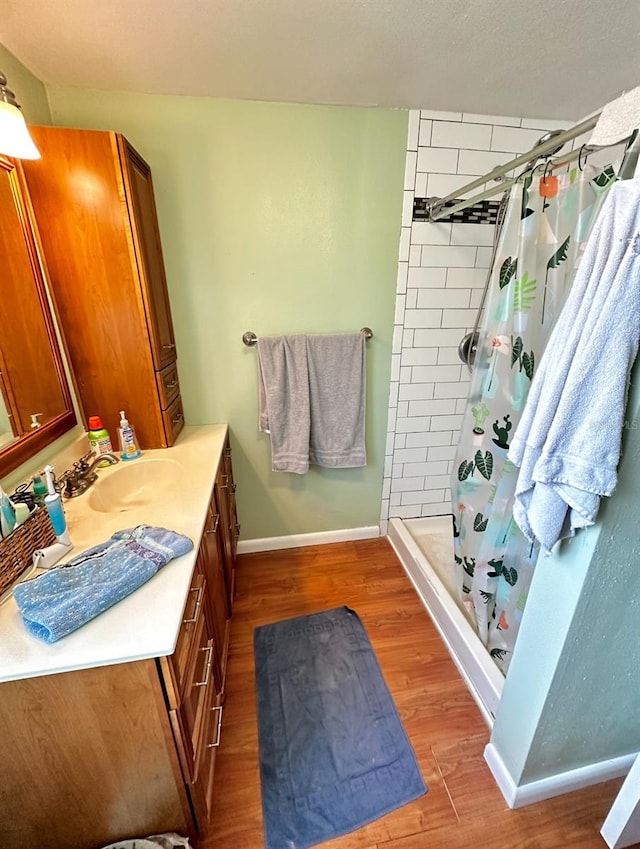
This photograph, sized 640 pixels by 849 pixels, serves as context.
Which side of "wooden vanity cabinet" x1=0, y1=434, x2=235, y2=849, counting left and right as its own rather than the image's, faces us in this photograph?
right

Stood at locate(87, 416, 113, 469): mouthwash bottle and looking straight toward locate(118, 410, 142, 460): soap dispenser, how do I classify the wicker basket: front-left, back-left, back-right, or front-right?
back-right

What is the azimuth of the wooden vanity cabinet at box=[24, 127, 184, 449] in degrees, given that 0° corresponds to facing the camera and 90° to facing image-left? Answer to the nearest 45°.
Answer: approximately 270°

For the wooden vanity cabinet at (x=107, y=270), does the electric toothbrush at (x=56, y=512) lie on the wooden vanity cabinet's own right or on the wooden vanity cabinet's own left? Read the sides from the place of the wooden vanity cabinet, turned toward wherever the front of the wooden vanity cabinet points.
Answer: on the wooden vanity cabinet's own right

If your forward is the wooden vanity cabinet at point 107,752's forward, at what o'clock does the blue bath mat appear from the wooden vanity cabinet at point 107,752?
The blue bath mat is roughly at 12 o'clock from the wooden vanity cabinet.

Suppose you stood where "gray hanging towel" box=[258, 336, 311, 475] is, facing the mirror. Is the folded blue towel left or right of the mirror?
left

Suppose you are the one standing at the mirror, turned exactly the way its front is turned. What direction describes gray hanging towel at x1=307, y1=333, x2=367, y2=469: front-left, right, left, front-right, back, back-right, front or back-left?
front-left

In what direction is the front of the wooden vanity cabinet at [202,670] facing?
to the viewer's right
